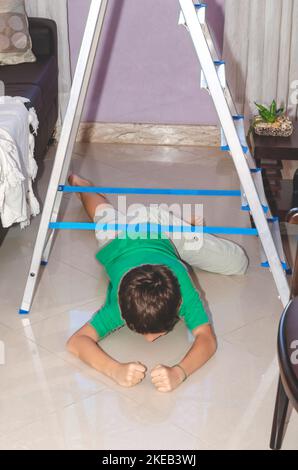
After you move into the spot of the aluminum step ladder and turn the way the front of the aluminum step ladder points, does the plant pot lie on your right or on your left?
on your left

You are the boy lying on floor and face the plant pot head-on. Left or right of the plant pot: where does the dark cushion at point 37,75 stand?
left

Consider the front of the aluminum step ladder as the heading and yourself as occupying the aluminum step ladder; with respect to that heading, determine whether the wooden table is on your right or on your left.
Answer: on your left
